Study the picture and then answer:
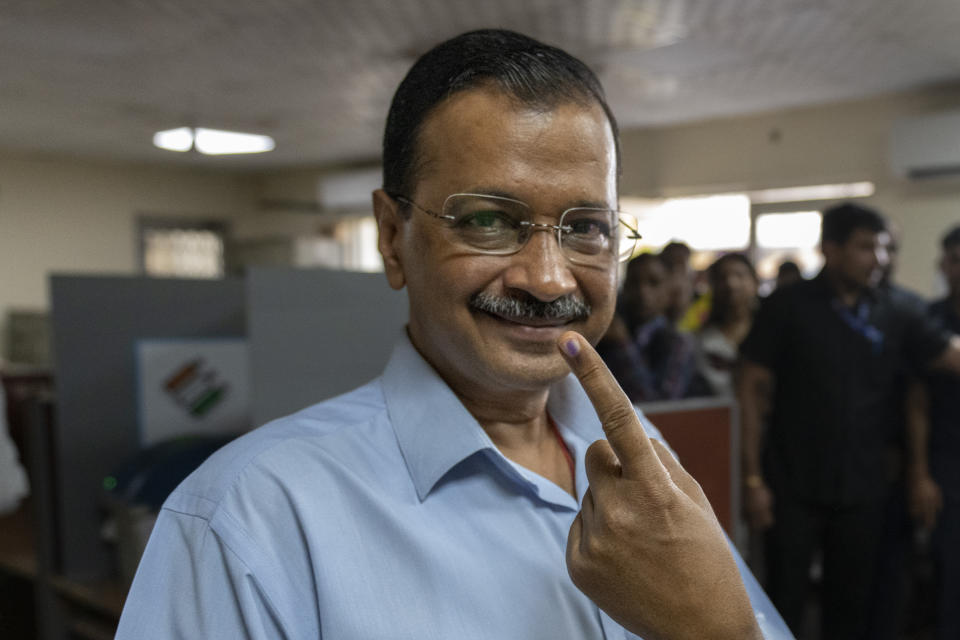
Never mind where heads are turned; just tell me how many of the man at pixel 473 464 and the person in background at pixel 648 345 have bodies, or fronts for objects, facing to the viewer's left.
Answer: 0

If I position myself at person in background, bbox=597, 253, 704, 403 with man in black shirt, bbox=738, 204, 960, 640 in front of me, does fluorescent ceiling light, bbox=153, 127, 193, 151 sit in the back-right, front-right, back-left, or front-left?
back-left

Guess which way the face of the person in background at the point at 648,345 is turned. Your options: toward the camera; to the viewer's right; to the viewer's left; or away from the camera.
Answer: toward the camera

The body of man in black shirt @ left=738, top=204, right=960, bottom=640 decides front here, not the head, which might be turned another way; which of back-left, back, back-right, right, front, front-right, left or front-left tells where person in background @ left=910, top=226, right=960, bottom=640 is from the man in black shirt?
left

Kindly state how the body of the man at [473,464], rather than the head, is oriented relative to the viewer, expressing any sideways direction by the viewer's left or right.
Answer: facing the viewer and to the right of the viewer

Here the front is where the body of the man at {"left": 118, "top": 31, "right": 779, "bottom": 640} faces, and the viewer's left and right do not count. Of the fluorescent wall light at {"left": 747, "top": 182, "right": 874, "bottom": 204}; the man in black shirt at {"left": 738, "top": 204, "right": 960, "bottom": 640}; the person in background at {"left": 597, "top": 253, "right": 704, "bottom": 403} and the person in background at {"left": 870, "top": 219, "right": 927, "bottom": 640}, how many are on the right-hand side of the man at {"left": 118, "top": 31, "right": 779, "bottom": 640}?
0

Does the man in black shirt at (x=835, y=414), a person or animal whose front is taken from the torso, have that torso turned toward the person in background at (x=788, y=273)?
no

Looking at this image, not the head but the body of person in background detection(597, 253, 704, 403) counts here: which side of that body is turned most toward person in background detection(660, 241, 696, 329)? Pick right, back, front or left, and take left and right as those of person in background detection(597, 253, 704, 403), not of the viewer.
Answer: back

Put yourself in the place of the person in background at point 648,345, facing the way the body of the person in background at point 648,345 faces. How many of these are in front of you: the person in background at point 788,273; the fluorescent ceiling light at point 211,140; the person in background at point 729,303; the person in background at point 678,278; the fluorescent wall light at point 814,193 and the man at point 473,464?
1

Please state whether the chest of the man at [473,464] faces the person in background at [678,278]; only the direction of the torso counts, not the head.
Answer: no

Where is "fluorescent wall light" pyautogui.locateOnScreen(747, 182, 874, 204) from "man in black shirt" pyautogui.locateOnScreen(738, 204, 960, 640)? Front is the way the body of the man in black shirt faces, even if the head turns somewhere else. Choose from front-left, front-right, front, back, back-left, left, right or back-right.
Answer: back-left

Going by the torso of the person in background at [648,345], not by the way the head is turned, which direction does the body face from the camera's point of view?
toward the camera

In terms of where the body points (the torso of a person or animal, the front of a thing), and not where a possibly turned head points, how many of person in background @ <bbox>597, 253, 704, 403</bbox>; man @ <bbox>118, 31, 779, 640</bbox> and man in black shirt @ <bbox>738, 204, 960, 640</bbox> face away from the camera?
0

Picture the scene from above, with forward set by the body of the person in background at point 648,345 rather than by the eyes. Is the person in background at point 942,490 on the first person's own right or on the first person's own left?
on the first person's own left

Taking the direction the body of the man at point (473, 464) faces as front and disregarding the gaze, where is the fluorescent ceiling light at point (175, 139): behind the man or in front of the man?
behind
